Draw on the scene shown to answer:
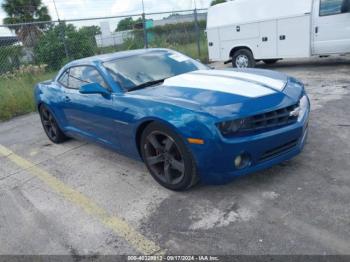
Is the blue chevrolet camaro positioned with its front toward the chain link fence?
no

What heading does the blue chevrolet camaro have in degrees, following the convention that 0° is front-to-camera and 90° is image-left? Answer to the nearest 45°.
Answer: approximately 315°

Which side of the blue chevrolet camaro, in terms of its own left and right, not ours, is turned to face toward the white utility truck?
left

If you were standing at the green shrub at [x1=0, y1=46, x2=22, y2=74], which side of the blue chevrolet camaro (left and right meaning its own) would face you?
back

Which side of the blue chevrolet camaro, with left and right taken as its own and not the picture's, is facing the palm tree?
back
